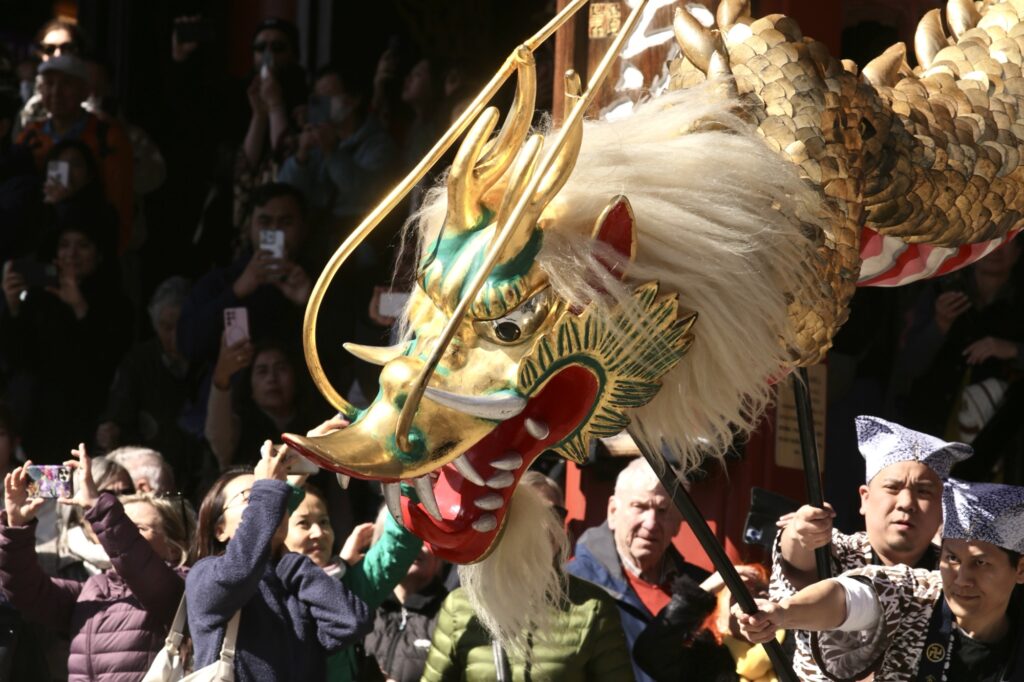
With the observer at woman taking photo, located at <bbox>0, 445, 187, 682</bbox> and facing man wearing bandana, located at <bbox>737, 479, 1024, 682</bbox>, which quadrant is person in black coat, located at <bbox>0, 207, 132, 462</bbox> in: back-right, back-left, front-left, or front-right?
back-left

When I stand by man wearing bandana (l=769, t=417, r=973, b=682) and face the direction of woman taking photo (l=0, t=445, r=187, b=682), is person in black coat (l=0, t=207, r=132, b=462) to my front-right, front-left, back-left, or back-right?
front-right

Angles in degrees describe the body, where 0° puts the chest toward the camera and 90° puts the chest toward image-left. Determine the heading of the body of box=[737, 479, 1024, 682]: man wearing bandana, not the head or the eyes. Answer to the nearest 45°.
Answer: approximately 45°

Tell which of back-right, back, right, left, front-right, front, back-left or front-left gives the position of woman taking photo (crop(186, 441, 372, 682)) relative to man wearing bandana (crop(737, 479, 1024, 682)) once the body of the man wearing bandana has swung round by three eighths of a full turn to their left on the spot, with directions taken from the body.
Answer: back
